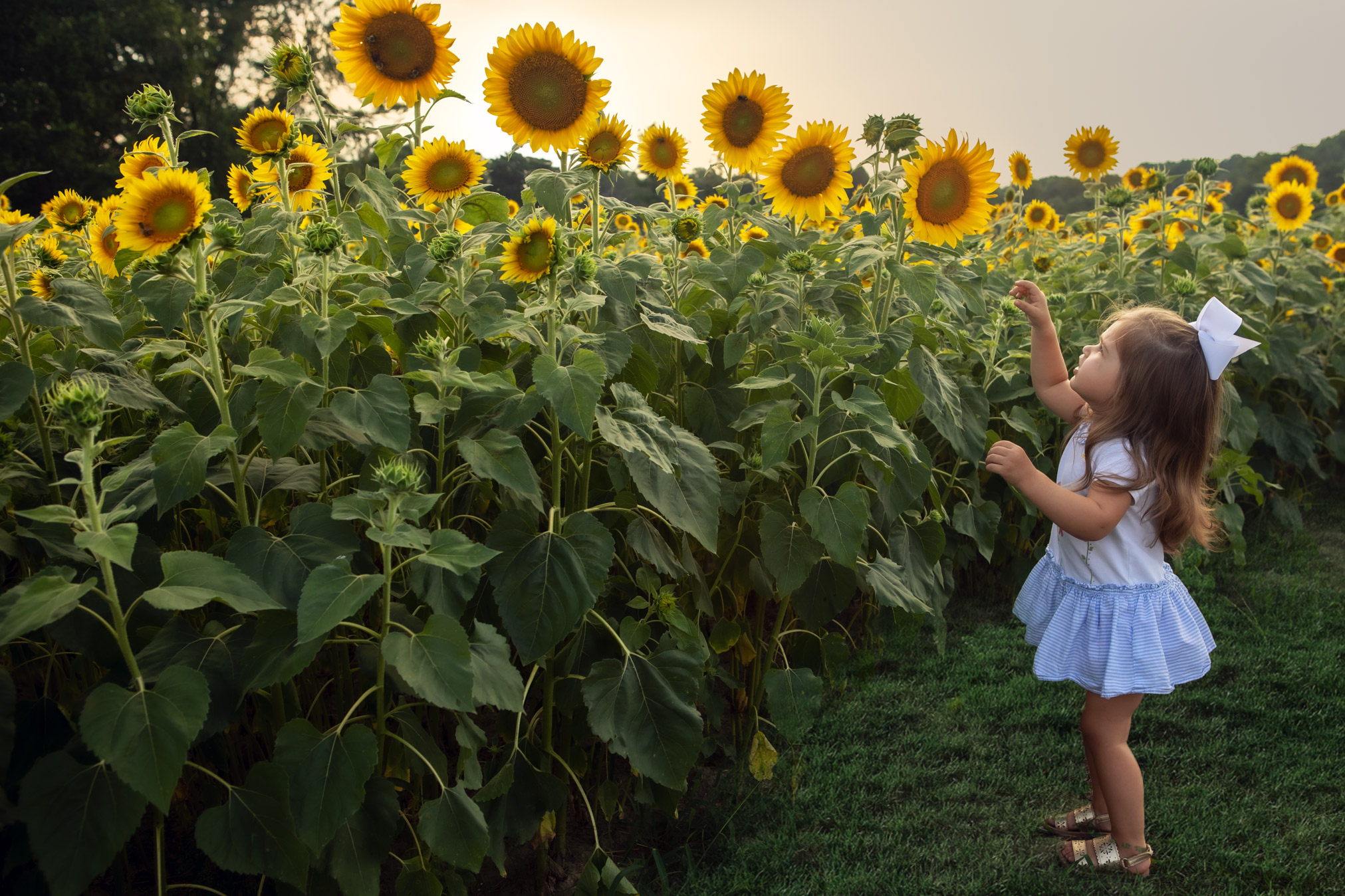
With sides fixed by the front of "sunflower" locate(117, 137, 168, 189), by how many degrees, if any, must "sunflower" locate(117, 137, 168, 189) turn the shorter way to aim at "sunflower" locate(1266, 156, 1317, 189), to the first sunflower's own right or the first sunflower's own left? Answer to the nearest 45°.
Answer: approximately 90° to the first sunflower's own left

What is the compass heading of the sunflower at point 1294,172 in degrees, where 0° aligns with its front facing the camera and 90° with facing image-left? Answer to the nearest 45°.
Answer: approximately 0°

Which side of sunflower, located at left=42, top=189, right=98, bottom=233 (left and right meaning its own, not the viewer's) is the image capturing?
front

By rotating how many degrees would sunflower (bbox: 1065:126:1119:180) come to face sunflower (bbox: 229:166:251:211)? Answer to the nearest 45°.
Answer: approximately 45° to its right

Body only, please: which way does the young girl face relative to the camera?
to the viewer's left

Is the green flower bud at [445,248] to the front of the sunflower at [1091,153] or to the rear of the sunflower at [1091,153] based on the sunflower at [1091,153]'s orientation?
to the front

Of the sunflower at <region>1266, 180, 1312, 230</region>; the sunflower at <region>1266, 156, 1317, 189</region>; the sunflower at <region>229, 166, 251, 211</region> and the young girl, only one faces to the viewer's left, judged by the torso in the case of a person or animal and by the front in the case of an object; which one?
the young girl

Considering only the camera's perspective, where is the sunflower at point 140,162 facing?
facing the viewer

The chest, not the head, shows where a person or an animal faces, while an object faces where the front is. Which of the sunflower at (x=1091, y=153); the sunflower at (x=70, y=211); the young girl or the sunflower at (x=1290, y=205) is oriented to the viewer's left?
the young girl

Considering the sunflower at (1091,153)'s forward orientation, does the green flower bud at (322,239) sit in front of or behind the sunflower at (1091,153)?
in front

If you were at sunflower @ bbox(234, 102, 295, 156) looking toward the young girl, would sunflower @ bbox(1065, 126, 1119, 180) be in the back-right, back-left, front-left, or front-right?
front-left

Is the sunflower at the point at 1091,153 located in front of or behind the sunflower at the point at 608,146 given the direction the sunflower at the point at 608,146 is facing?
behind
